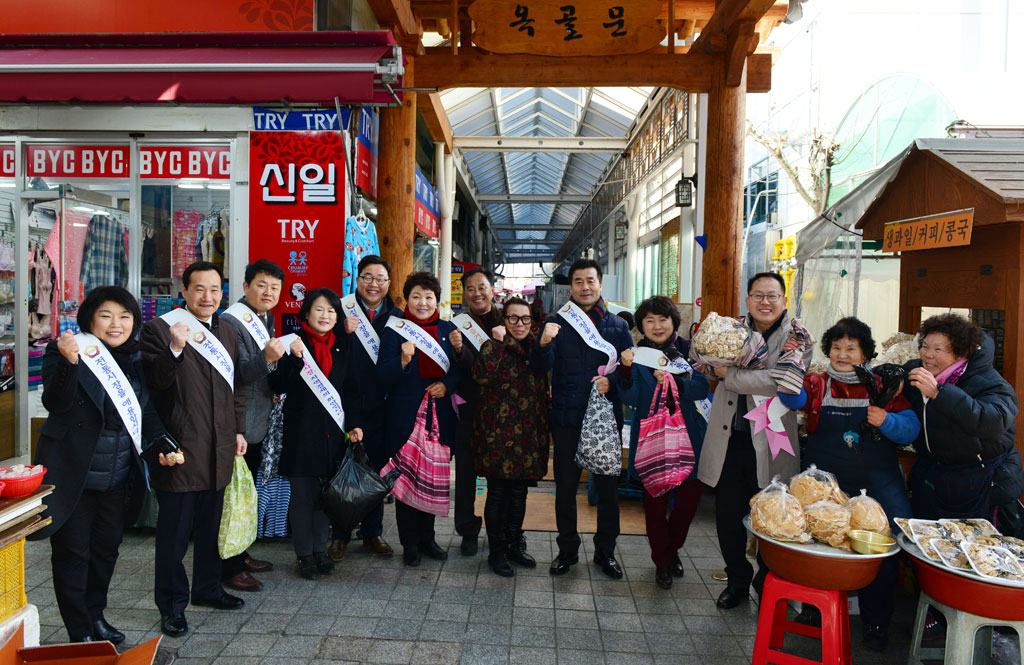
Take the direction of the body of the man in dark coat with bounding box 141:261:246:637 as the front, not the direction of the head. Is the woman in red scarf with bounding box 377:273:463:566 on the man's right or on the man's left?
on the man's left

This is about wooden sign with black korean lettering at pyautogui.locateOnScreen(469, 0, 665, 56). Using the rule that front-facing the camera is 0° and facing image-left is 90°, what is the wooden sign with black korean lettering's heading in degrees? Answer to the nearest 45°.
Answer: approximately 0°

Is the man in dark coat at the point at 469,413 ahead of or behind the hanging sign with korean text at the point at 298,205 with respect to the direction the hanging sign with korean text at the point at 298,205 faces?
ahead

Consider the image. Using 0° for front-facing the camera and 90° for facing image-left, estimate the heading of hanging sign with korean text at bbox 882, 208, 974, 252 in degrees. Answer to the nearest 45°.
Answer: approximately 45°

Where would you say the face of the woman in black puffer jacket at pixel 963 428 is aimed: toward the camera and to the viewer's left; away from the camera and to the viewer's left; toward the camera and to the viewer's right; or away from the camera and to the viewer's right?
toward the camera and to the viewer's left

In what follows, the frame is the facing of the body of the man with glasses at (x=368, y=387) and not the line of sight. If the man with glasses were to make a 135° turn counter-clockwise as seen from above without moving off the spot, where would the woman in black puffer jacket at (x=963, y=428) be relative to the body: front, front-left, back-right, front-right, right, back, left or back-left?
right

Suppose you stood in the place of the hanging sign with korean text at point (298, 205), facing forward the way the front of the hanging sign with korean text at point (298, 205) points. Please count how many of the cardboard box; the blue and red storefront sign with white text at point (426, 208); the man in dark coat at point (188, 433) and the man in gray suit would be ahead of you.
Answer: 3

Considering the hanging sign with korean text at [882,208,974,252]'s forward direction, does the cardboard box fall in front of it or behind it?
in front
